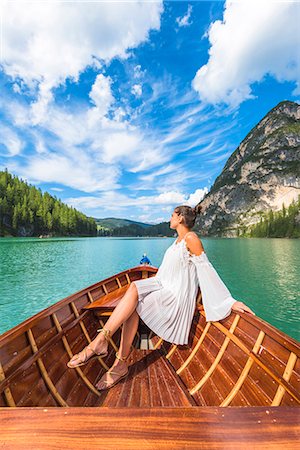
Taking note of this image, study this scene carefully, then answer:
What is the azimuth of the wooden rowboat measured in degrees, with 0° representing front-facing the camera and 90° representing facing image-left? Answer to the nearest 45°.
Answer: approximately 180°

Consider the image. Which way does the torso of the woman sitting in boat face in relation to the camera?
to the viewer's left
